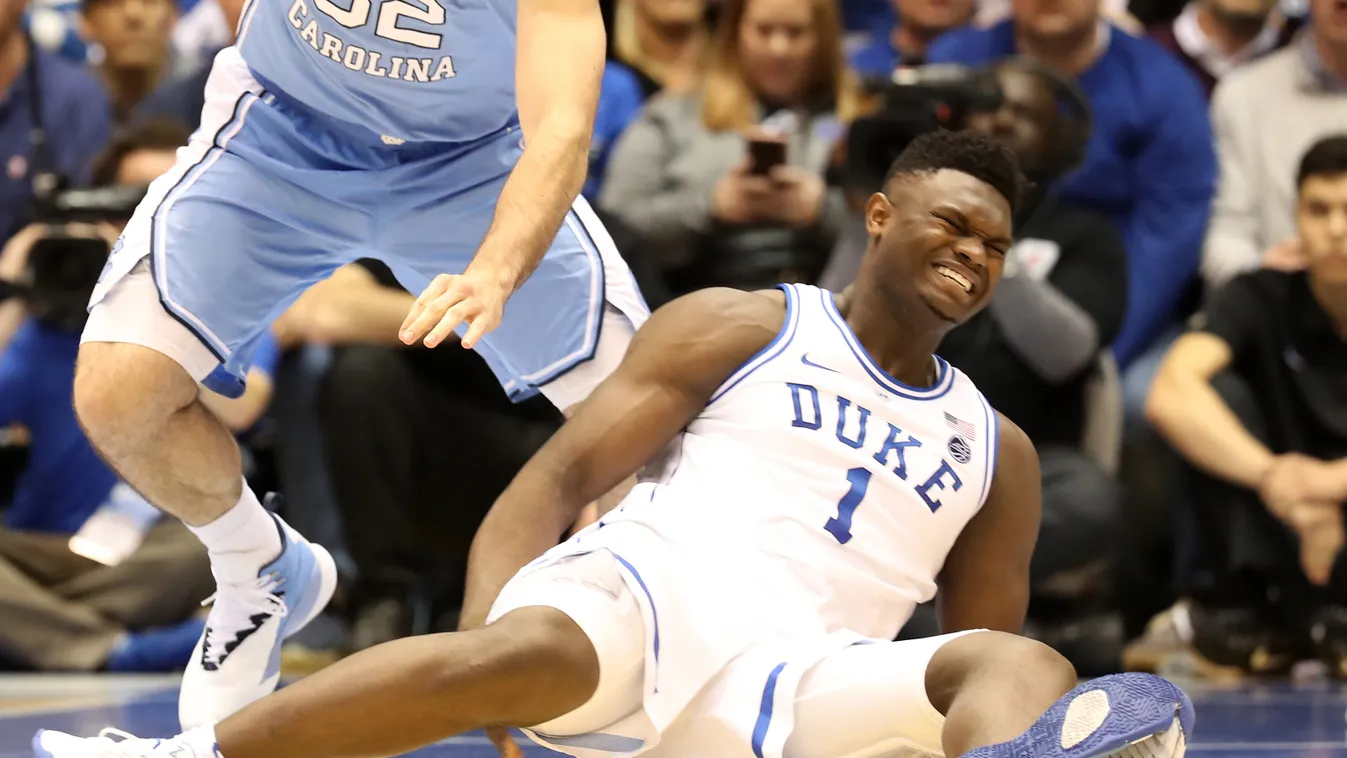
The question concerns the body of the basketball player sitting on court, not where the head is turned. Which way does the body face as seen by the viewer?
toward the camera

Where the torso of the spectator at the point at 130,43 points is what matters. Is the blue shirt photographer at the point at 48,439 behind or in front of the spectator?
in front

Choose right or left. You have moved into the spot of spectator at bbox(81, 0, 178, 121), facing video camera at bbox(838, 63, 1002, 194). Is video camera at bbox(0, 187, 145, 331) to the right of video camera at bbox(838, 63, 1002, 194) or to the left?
right

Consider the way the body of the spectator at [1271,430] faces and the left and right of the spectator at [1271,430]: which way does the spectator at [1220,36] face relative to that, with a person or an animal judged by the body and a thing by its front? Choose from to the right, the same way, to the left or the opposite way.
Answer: the same way

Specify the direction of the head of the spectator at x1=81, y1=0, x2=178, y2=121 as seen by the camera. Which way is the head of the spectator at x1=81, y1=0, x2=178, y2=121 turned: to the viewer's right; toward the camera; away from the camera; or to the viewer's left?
toward the camera

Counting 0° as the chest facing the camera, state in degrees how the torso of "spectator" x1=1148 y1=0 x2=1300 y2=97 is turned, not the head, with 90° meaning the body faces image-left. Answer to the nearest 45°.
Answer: approximately 0°

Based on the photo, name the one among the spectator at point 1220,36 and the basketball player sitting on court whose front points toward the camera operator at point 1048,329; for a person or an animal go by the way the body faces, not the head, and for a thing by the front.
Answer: the spectator

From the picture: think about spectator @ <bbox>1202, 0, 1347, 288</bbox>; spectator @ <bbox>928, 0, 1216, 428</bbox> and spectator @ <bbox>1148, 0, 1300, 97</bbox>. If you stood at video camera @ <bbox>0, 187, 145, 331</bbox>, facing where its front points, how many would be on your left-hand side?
3

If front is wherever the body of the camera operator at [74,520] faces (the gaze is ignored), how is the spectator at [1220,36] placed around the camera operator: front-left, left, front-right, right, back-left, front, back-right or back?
left

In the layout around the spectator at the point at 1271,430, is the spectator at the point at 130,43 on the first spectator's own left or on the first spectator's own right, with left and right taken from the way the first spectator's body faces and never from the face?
on the first spectator's own right

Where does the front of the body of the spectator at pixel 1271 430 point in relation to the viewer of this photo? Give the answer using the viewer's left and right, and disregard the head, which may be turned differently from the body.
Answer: facing the viewer

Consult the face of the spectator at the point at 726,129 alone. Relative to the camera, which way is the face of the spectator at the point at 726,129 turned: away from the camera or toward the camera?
toward the camera
